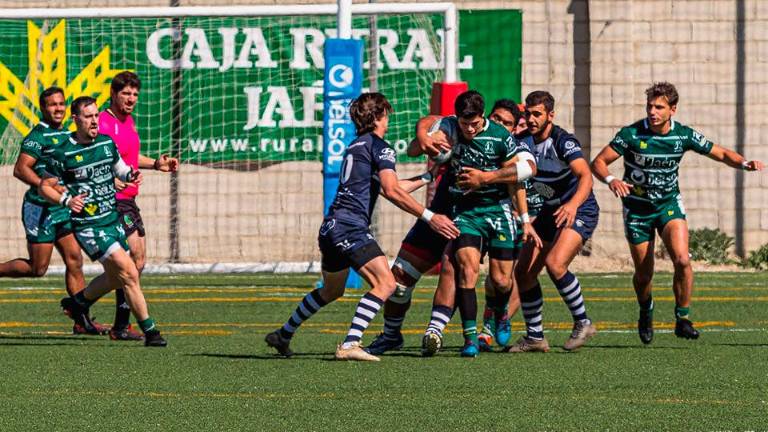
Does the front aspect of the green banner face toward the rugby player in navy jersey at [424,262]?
yes

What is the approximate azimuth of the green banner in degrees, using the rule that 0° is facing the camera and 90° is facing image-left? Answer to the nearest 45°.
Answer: approximately 0°

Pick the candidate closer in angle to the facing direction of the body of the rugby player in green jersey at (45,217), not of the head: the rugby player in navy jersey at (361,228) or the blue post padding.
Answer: the rugby player in navy jersey

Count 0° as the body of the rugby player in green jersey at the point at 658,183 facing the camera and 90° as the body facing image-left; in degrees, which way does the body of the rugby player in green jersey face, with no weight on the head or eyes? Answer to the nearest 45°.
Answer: approximately 0°

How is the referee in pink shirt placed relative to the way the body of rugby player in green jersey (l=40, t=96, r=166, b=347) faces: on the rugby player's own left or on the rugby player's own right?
on the rugby player's own left

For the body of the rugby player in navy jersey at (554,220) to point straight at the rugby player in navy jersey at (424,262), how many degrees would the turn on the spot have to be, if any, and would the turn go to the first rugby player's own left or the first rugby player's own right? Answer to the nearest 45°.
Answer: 0° — they already face them

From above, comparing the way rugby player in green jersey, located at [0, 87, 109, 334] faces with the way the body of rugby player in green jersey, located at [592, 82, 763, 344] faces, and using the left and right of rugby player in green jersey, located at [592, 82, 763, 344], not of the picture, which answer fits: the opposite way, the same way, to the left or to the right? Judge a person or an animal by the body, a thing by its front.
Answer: to the left

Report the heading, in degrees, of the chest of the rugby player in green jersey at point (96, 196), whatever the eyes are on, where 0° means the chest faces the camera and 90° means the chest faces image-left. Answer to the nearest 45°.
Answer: approximately 315°
